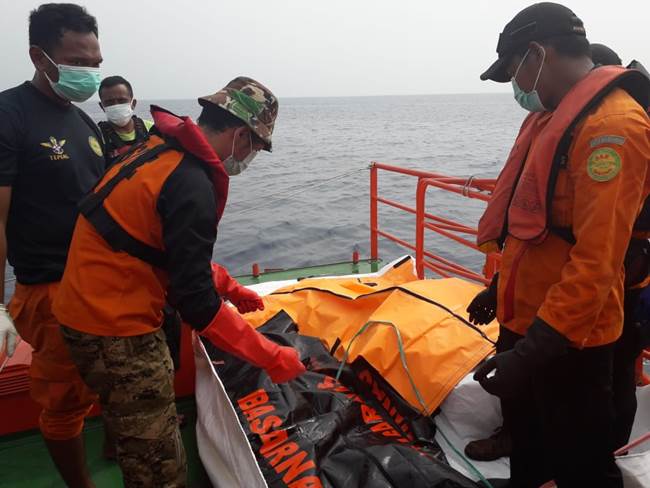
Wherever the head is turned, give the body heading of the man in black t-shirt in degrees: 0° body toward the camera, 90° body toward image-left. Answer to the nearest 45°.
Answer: approximately 315°

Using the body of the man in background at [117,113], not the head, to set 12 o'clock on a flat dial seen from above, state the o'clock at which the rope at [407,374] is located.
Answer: The rope is roughly at 11 o'clock from the man in background.

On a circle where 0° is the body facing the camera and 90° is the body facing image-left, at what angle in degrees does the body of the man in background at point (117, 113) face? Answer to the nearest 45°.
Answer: approximately 0°

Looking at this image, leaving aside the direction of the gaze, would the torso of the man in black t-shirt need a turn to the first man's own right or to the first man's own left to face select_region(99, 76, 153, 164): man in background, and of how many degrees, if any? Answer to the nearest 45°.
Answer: approximately 135° to the first man's own left

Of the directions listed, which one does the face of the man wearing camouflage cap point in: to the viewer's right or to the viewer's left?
to the viewer's right

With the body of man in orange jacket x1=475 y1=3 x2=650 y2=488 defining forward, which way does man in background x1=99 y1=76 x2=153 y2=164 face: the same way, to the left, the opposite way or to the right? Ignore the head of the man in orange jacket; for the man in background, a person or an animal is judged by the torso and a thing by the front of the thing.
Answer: to the left

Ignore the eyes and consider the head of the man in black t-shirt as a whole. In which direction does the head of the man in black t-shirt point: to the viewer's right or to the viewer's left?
to the viewer's right
